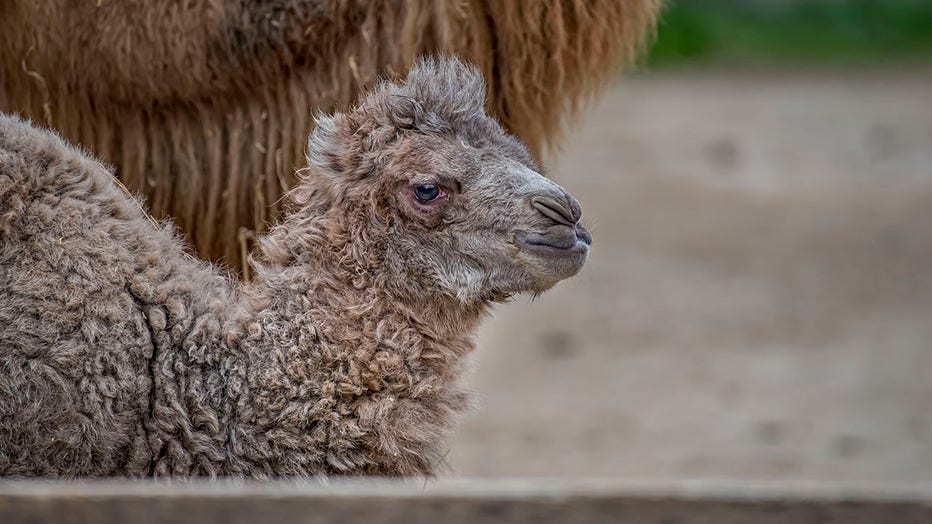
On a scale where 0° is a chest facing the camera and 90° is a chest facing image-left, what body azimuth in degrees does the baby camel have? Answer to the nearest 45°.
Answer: approximately 270°
